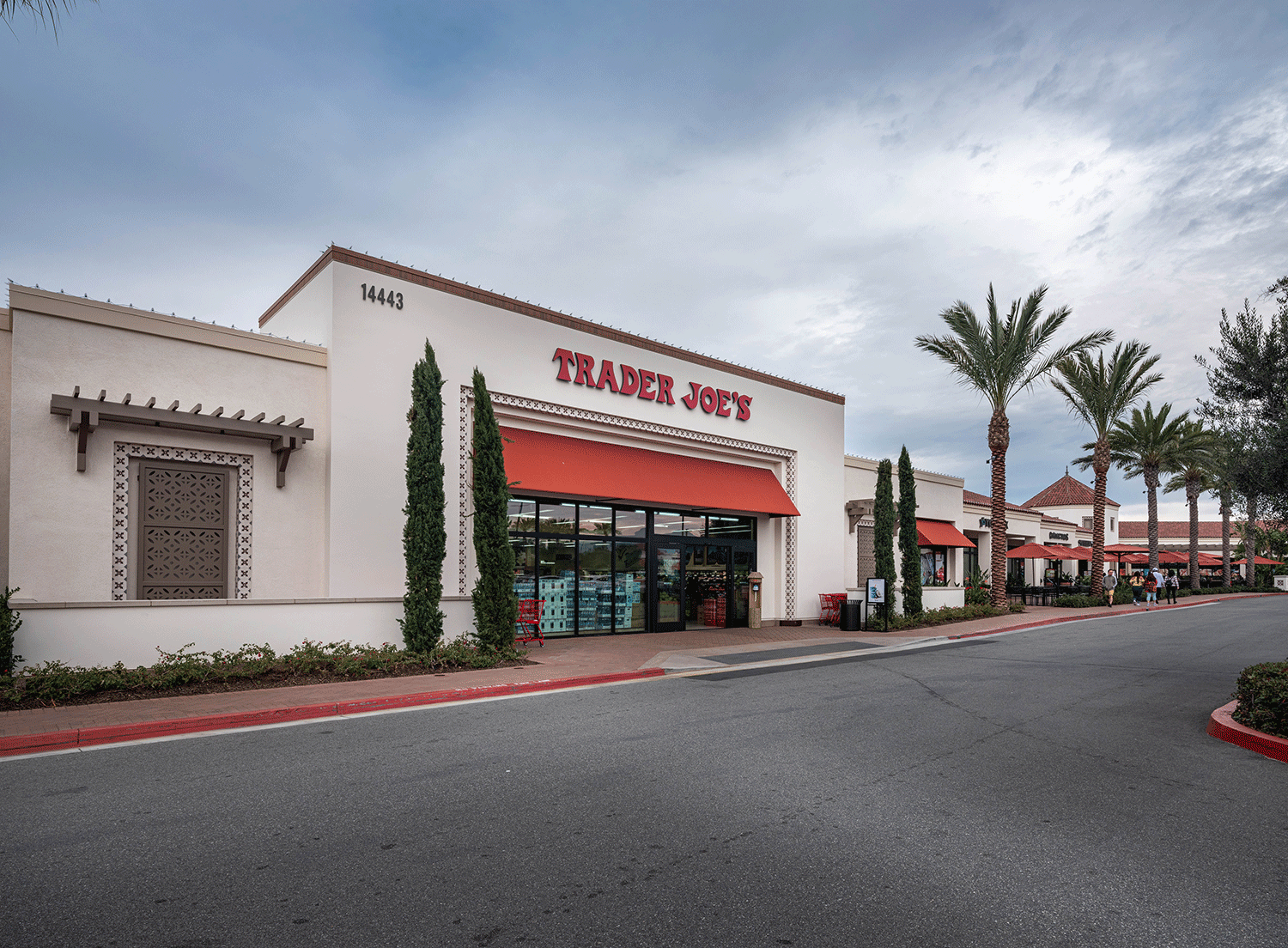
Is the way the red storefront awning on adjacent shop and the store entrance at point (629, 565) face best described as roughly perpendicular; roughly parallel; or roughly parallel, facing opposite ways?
roughly parallel

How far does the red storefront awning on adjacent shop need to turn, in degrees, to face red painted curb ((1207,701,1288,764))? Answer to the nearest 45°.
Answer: approximately 45° to its right

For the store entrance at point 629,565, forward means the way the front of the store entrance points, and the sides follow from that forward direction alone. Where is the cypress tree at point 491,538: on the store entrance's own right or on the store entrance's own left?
on the store entrance's own right

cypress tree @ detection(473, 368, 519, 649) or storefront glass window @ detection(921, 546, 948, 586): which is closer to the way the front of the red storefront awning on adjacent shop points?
the cypress tree

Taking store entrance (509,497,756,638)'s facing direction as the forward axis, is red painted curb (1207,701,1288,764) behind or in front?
in front

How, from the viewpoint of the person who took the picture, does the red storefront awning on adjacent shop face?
facing the viewer and to the right of the viewer

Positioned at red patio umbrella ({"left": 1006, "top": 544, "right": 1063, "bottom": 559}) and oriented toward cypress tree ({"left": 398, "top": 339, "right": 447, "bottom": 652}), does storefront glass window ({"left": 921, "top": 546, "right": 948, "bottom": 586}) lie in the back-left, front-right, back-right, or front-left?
front-right

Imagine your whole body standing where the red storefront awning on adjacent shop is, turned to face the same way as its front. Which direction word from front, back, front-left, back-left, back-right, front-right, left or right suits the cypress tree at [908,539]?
front-right

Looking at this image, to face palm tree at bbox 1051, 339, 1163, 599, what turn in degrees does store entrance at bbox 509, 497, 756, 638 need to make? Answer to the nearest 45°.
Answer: approximately 90° to its left

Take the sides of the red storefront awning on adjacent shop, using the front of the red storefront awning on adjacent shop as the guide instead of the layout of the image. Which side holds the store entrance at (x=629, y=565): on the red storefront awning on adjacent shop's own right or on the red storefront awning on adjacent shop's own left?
on the red storefront awning on adjacent shop's own right

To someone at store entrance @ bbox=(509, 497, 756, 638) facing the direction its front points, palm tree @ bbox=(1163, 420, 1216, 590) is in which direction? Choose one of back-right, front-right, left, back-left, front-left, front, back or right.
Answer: left

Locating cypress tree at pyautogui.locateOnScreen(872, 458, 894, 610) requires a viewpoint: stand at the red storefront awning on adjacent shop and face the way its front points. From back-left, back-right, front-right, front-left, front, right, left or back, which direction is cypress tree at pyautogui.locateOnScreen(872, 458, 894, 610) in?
front-right

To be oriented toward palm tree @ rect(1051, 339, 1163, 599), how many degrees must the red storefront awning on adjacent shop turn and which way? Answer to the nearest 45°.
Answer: approximately 90° to its left

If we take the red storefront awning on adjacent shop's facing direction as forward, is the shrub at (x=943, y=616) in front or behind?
in front

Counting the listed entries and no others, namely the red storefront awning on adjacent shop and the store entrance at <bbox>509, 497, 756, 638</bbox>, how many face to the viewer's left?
0
